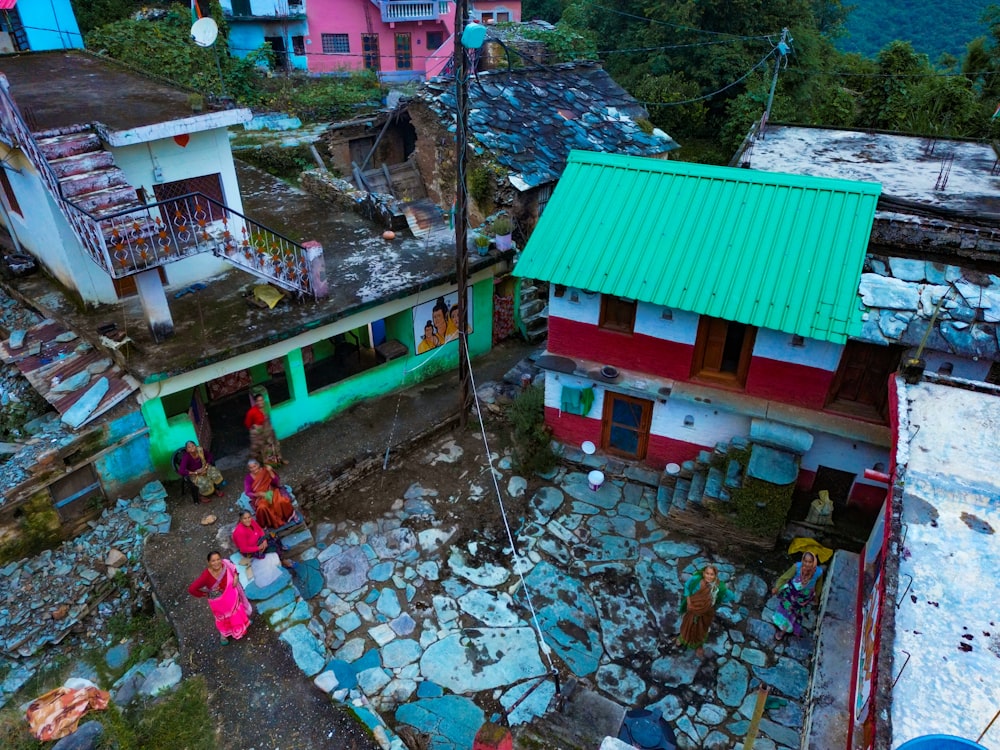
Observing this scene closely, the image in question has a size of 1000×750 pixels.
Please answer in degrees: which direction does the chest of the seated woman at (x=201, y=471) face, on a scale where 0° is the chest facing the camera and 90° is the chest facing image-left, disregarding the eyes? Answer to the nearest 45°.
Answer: approximately 315°

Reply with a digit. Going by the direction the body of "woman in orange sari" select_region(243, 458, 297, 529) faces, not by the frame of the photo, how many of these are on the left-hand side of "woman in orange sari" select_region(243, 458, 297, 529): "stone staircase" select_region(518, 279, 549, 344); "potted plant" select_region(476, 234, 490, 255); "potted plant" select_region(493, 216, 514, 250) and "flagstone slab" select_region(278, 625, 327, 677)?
3

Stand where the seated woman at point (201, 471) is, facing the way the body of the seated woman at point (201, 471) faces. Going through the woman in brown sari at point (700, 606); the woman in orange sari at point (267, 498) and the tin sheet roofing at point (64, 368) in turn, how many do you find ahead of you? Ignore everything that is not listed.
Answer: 2

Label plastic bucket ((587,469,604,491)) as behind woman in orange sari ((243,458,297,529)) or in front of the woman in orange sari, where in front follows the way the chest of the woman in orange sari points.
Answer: in front

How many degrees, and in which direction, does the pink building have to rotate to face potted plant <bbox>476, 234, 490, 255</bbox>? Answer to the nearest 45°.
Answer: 0° — it already faces it

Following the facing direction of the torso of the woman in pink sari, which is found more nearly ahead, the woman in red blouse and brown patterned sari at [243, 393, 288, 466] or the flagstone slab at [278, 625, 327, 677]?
the flagstone slab

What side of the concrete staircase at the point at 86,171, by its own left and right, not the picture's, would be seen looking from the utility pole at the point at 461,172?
front

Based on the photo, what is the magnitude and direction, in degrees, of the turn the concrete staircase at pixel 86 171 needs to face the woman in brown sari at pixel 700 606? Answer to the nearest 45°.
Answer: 0° — it already faces them

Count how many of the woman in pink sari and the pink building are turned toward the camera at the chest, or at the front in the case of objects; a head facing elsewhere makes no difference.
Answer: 2

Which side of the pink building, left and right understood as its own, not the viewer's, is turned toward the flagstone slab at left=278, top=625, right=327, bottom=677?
front
